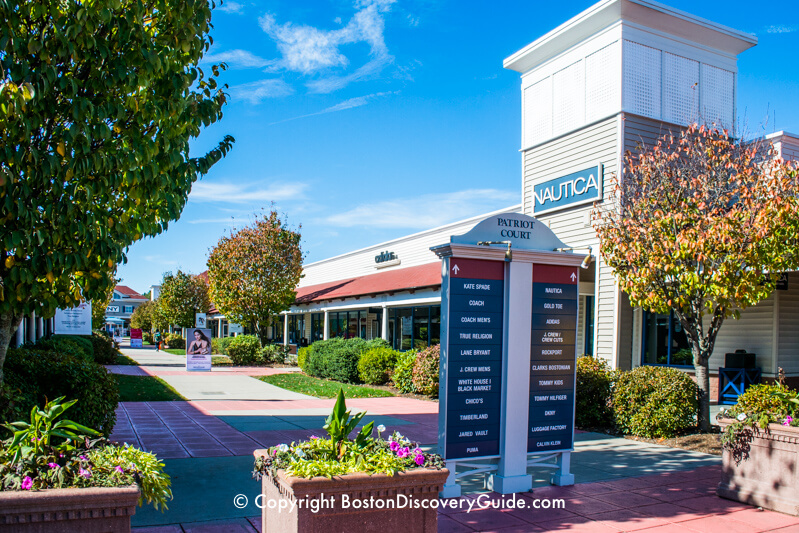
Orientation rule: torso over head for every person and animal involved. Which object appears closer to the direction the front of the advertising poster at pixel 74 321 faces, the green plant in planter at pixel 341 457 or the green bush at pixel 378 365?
the green plant in planter

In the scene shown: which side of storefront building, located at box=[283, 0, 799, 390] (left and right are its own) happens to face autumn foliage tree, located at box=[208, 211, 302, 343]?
right

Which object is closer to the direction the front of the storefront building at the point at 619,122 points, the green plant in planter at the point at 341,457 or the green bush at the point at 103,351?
the green plant in planter

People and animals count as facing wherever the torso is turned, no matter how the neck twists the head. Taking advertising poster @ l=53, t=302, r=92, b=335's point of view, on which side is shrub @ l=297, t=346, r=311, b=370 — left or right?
on its left

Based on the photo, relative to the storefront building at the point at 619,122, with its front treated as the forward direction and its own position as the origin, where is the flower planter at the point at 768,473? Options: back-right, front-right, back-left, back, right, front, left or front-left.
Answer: front-left

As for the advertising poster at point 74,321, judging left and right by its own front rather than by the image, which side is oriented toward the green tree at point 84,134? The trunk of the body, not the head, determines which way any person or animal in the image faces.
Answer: front

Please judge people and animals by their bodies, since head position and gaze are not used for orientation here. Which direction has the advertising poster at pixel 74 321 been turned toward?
toward the camera

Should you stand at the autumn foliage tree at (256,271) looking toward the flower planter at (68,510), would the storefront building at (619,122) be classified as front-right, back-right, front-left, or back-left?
front-left

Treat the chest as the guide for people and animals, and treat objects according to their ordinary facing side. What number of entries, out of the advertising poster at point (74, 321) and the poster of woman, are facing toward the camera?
2

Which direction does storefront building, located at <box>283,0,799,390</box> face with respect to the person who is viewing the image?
facing the viewer and to the left of the viewer

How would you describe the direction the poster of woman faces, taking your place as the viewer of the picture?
facing the viewer

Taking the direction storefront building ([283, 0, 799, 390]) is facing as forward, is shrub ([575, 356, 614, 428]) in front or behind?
in front
